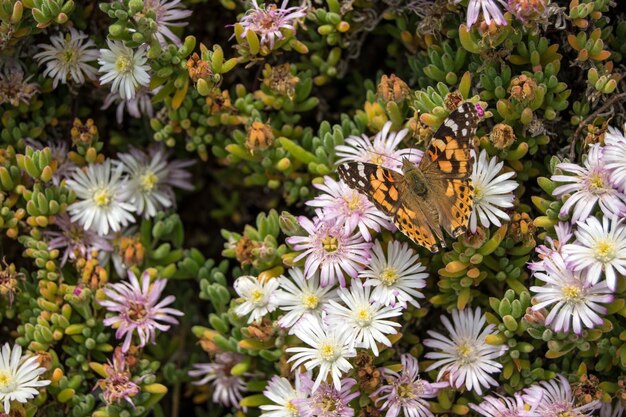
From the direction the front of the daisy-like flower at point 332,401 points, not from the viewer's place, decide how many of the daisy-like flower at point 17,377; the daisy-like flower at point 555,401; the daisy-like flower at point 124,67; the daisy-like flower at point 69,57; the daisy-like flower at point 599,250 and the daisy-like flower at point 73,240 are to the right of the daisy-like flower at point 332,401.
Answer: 4

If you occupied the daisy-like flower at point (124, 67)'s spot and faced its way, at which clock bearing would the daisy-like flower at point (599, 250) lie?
the daisy-like flower at point (599, 250) is roughly at 10 o'clock from the daisy-like flower at point (124, 67).

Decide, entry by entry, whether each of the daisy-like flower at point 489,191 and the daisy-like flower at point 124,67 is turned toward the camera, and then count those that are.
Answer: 2

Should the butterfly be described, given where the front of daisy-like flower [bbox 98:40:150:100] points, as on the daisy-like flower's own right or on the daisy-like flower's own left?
on the daisy-like flower's own left

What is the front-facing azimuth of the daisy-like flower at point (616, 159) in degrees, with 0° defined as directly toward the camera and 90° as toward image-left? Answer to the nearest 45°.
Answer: approximately 0°

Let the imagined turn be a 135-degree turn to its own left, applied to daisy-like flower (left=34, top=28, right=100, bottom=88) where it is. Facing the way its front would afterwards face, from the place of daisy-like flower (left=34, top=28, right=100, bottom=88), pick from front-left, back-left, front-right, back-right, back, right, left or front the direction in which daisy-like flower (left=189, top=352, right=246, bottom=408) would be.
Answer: front-right
